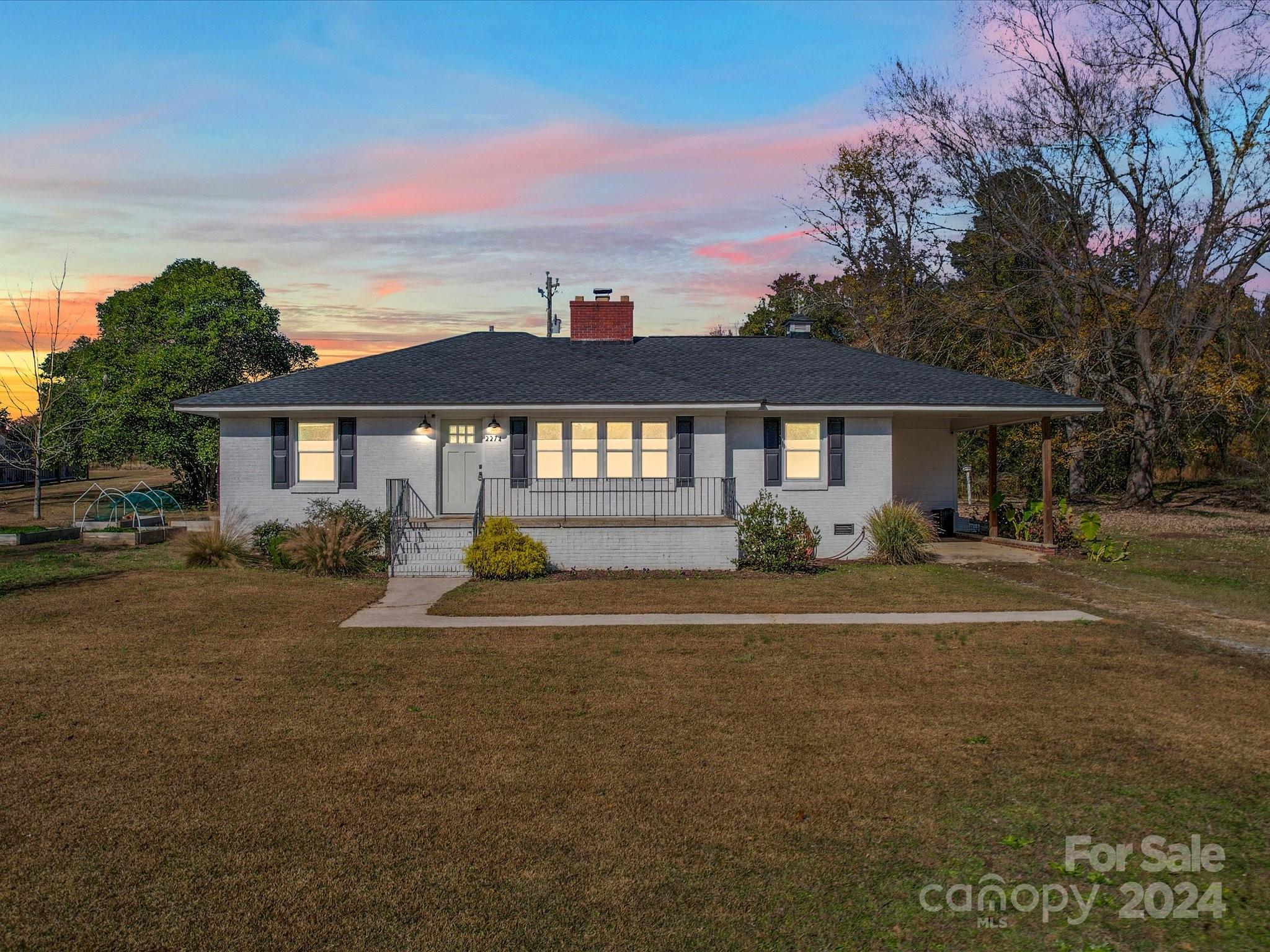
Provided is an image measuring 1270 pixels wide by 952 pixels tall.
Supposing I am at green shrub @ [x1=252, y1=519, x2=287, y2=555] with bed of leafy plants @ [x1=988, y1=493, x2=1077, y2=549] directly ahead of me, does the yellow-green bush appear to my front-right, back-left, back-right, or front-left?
front-right

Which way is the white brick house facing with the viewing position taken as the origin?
facing the viewer

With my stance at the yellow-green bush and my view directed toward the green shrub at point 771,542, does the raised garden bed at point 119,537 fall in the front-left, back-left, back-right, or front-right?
back-left

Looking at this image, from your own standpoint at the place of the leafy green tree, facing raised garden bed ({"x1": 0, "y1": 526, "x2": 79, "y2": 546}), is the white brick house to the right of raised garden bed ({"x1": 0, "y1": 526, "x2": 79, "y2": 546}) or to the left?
left

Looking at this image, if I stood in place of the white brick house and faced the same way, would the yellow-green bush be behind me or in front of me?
in front

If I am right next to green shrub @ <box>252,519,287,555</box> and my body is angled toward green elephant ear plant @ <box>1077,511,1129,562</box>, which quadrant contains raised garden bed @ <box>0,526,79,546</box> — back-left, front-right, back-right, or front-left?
back-left

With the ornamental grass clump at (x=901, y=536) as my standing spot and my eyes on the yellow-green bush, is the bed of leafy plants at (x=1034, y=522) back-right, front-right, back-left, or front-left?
back-right

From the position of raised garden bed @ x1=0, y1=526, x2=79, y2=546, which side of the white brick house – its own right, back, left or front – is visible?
right

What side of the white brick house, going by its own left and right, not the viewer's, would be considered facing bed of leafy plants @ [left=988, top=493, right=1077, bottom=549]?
left

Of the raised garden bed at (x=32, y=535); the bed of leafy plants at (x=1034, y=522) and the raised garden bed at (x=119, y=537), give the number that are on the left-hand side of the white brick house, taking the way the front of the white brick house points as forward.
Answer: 1

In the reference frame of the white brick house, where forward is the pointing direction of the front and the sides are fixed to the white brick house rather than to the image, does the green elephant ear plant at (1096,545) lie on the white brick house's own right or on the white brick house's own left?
on the white brick house's own left

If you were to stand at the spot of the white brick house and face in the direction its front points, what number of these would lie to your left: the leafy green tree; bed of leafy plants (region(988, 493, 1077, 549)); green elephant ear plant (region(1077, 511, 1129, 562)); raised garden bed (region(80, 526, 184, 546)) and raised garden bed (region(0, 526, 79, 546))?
2

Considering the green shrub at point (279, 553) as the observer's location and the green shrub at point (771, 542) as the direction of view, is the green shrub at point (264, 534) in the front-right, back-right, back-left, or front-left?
back-left
